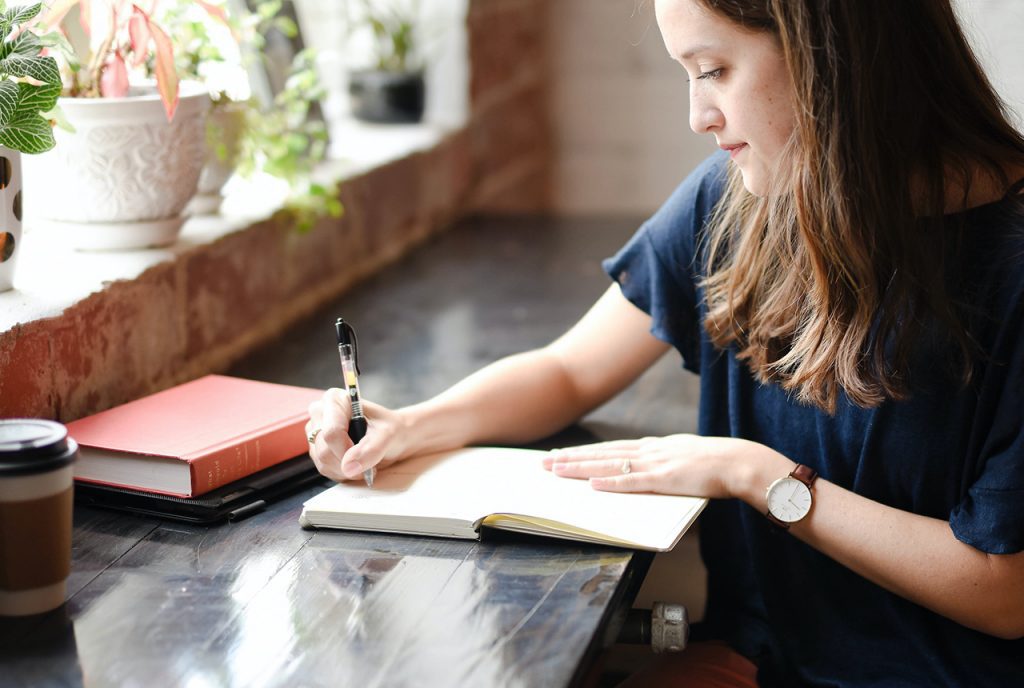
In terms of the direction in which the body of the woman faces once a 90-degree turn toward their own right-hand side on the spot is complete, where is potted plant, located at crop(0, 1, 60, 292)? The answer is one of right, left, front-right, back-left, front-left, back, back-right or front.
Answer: front-left

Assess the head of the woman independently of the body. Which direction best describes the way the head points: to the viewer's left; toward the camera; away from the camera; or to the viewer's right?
to the viewer's left

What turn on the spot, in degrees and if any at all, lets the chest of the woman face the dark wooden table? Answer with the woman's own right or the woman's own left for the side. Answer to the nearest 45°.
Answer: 0° — they already face it

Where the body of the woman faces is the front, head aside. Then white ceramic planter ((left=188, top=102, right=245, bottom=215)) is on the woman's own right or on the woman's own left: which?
on the woman's own right

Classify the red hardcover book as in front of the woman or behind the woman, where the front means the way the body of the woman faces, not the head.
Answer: in front

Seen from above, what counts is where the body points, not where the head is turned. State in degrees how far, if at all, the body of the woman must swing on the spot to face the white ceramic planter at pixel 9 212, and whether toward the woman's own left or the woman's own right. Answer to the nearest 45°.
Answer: approximately 45° to the woman's own right

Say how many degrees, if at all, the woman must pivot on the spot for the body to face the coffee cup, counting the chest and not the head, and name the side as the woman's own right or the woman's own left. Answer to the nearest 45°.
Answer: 0° — they already face it

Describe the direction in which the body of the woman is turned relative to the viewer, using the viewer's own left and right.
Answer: facing the viewer and to the left of the viewer

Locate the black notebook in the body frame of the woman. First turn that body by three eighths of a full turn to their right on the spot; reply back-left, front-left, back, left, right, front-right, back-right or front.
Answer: left
